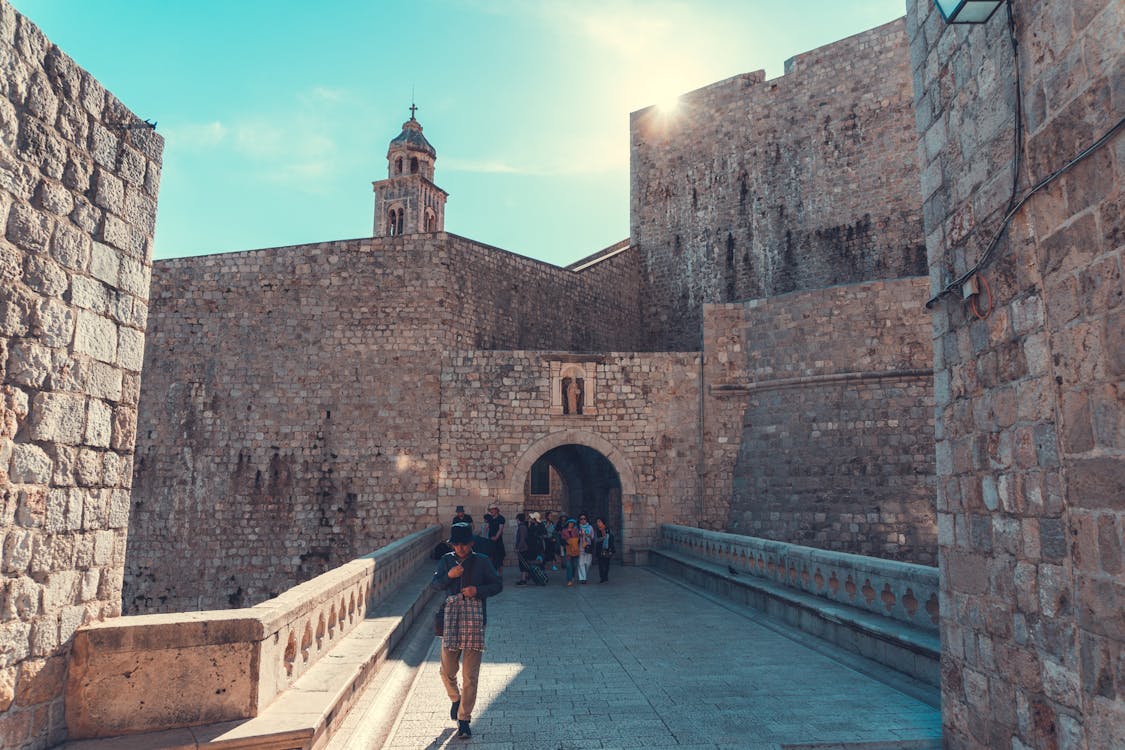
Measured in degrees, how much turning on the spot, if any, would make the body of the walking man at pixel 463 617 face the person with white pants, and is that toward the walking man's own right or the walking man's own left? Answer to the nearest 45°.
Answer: approximately 180°

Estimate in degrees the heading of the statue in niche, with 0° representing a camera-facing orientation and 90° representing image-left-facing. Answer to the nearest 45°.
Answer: approximately 0°

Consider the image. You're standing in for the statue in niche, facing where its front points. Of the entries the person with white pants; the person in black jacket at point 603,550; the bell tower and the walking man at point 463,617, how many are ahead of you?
3

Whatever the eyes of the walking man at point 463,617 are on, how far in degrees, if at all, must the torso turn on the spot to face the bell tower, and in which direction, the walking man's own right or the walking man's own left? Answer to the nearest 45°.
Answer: approximately 180°

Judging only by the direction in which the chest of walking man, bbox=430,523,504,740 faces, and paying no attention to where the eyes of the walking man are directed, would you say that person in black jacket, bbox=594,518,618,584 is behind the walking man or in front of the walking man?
behind

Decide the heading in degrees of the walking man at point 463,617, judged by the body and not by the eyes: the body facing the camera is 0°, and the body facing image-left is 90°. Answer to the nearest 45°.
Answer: approximately 0°

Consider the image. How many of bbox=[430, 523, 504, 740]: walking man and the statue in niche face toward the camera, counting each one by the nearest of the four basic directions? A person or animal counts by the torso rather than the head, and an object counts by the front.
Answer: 2

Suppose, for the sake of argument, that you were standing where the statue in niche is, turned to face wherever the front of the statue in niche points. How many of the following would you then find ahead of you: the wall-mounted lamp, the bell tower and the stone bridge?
2

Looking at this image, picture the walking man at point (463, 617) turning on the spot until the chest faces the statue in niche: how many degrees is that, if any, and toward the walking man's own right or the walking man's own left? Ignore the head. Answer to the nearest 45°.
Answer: approximately 180°

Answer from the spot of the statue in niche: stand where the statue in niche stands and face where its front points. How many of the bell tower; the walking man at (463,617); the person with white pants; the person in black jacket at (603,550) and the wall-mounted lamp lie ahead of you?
4

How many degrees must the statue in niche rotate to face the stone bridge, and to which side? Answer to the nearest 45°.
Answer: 0° — it already faces it

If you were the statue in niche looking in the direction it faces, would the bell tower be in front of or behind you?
behind
